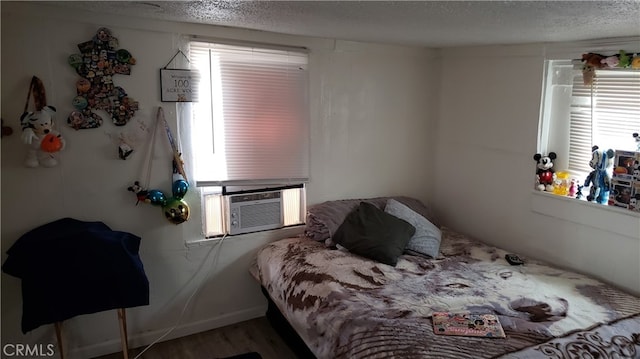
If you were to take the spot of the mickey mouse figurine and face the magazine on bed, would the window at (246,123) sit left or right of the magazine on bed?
right

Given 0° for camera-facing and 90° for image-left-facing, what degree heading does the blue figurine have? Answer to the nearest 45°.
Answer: approximately 45°

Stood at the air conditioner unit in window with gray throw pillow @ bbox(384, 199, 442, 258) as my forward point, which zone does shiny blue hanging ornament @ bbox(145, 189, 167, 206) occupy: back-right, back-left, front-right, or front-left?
back-right

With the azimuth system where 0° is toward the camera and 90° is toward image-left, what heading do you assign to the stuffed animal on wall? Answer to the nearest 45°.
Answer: approximately 315°
